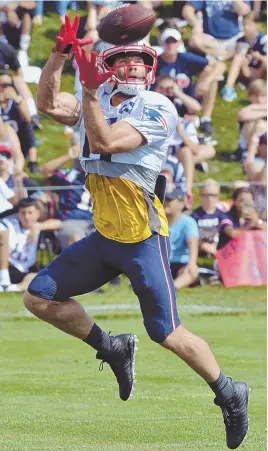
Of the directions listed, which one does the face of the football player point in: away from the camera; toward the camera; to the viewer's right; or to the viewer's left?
toward the camera

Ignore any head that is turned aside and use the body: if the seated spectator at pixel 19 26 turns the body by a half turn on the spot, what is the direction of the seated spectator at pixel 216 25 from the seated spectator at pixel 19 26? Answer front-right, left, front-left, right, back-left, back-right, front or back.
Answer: back-right

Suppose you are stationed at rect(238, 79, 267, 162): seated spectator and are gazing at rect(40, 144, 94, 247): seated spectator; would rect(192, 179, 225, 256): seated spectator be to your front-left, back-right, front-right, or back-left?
front-left

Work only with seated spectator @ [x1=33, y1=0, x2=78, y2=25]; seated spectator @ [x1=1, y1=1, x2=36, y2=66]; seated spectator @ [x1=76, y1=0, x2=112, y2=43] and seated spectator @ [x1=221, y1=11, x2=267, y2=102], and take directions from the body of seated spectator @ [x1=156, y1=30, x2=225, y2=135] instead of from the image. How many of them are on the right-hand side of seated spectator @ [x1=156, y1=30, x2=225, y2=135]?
3

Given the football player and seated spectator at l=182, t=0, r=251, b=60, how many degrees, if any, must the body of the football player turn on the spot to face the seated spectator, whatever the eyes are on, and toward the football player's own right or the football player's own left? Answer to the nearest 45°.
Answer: approximately 135° to the football player's own right

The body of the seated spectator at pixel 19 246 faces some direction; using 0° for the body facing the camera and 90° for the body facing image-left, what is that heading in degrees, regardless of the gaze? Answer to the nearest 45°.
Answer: approximately 315°

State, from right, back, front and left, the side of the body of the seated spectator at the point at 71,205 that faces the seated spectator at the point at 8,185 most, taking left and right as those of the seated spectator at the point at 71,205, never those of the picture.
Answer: right

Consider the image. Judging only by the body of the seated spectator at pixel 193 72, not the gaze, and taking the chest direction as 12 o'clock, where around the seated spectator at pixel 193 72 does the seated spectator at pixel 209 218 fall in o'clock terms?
the seated spectator at pixel 209 218 is roughly at 12 o'clock from the seated spectator at pixel 193 72.

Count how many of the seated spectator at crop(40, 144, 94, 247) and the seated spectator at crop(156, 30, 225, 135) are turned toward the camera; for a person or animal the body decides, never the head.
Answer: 2

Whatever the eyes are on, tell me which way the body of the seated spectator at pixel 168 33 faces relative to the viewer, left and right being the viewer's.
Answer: facing the viewer

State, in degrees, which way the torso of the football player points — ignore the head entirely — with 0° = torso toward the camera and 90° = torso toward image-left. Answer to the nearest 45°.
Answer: approximately 45°

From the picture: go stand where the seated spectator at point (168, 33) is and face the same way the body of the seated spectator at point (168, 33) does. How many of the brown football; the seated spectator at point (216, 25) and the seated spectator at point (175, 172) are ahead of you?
2

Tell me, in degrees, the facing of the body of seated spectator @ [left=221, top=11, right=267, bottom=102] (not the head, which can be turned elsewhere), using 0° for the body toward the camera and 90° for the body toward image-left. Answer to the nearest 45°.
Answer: approximately 45°

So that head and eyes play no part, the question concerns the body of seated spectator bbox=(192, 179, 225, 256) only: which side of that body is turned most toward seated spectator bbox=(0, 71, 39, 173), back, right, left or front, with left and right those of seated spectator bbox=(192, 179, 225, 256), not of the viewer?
right
